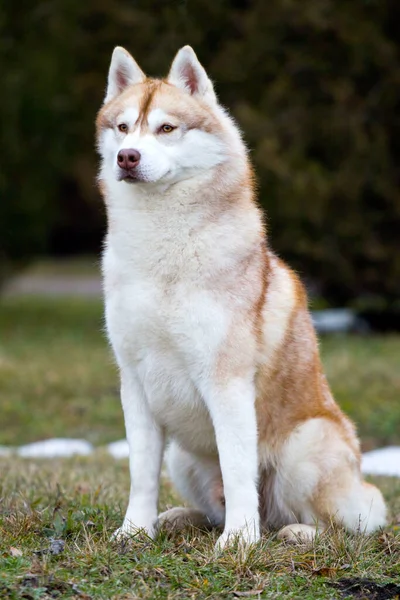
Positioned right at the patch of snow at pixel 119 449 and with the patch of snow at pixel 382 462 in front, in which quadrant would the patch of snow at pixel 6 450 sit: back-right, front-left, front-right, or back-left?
back-right

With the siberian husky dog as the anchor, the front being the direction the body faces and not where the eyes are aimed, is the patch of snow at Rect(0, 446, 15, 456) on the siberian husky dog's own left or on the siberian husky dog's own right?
on the siberian husky dog's own right

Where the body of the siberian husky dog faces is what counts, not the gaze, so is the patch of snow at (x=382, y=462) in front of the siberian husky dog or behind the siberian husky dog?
behind

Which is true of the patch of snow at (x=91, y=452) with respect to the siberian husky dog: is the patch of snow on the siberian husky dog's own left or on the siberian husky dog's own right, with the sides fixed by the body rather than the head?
on the siberian husky dog's own right

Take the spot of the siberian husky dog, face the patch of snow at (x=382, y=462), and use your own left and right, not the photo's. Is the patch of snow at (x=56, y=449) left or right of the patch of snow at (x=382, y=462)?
left

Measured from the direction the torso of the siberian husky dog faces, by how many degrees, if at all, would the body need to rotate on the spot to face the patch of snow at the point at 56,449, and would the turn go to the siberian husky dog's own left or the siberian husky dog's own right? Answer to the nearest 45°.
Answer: approximately 135° to the siberian husky dog's own right

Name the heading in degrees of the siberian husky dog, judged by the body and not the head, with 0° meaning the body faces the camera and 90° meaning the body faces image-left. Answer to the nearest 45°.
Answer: approximately 45°
